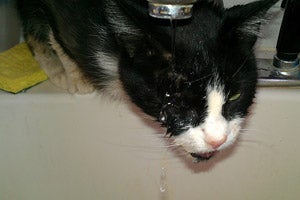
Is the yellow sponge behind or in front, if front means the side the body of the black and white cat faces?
behind

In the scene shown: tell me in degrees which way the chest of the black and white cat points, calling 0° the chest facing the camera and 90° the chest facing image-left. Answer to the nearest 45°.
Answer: approximately 315°
